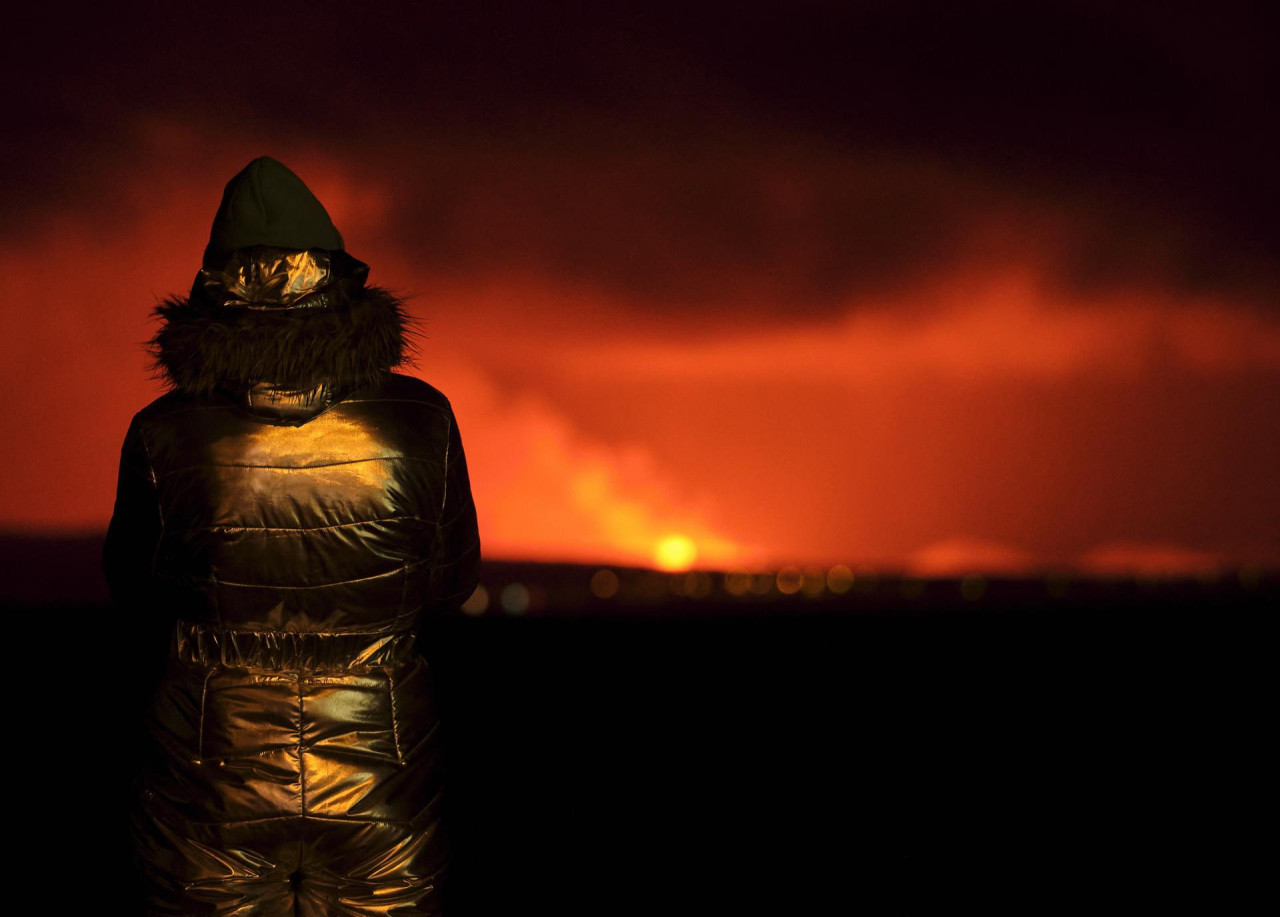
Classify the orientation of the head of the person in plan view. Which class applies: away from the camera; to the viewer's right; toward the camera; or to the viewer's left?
away from the camera

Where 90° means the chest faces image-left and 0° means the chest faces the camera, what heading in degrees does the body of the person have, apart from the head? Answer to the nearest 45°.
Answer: approximately 180°
